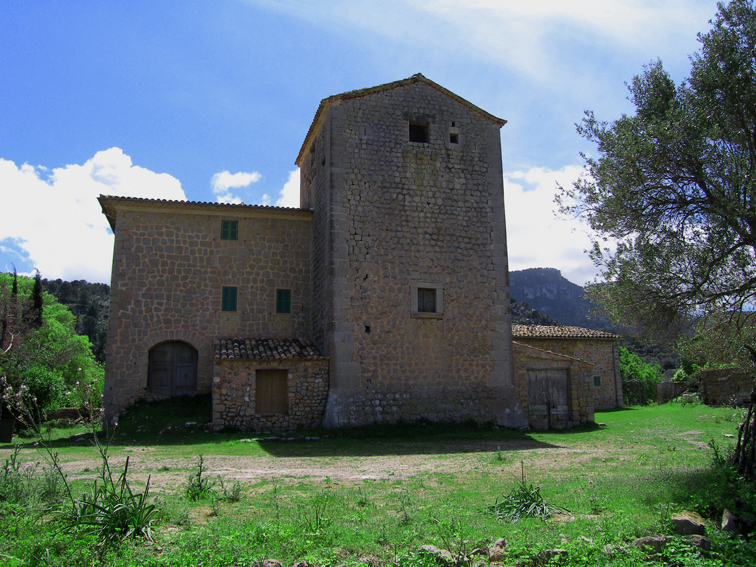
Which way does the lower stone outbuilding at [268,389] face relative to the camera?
toward the camera

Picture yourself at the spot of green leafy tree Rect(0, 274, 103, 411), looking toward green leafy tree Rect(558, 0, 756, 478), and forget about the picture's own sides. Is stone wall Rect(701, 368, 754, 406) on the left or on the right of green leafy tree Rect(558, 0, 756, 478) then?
left

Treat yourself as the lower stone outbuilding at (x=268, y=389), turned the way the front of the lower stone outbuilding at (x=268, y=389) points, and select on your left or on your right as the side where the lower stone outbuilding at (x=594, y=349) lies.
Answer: on your left

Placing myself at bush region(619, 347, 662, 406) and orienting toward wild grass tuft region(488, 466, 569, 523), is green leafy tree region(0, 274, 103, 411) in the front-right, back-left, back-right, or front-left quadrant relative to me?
front-right

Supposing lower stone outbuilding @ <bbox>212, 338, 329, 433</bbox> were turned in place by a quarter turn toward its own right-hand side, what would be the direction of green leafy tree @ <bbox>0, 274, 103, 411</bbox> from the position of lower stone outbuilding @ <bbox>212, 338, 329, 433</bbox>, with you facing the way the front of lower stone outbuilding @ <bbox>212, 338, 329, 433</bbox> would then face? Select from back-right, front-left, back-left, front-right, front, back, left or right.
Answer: front-right

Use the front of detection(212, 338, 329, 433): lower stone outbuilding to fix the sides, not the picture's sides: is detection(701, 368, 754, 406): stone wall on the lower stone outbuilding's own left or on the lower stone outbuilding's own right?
on the lower stone outbuilding's own left

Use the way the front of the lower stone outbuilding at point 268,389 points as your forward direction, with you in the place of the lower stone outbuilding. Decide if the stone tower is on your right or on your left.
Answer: on your left

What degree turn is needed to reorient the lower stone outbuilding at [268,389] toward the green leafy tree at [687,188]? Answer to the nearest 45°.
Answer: approximately 45° to its left

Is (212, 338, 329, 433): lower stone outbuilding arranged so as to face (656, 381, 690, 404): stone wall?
no

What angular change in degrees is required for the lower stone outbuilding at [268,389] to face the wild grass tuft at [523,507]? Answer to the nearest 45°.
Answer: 0° — it already faces it
